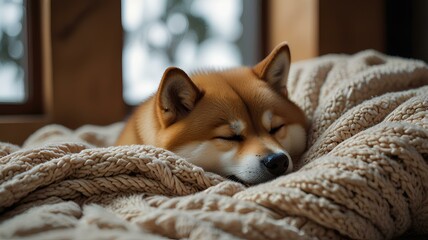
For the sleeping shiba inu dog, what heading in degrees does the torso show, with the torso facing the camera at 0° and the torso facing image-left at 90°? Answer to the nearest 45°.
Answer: approximately 315°

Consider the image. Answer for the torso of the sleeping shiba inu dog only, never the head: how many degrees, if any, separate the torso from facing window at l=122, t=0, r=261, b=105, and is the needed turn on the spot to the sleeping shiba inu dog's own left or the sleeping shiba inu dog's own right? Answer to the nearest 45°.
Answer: approximately 135° to the sleeping shiba inu dog's own left

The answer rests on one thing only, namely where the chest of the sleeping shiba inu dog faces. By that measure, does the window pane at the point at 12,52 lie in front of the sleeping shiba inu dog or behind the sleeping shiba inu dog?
behind
